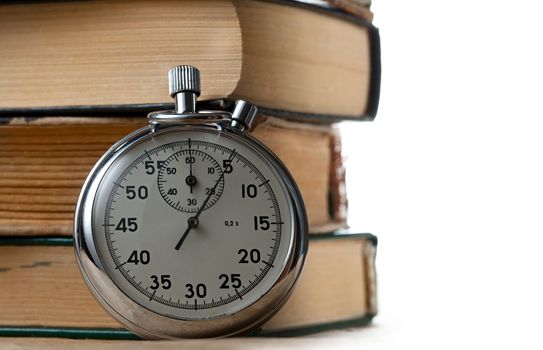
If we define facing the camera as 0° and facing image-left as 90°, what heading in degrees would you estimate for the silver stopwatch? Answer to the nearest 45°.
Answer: approximately 0°
